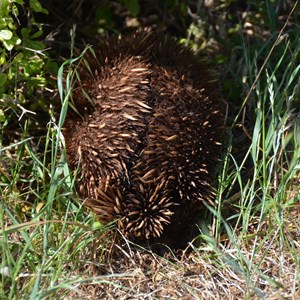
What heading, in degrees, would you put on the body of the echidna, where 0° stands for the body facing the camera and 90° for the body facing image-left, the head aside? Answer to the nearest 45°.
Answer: approximately 180°
